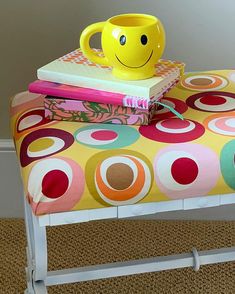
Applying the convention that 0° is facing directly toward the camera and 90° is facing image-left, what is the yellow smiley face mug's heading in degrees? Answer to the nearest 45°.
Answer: approximately 0°
